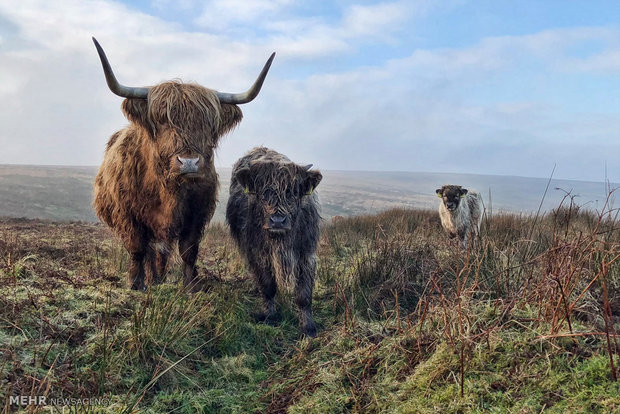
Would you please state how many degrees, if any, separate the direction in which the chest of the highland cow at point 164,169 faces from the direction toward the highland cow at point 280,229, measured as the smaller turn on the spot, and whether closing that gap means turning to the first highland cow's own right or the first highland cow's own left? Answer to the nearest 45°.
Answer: approximately 45° to the first highland cow's own left

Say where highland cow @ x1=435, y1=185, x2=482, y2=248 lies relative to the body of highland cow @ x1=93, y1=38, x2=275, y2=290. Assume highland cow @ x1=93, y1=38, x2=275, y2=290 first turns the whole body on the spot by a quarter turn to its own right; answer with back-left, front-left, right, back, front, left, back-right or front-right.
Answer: back-right

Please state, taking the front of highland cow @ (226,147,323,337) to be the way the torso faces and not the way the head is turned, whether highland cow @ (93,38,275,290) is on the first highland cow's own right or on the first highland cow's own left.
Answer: on the first highland cow's own right

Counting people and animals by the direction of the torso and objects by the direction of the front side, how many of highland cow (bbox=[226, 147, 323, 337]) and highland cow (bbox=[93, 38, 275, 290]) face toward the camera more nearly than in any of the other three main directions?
2

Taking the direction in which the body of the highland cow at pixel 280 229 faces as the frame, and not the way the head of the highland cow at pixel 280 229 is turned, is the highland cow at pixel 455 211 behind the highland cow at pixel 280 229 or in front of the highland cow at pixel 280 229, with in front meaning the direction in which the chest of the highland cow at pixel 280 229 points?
behind

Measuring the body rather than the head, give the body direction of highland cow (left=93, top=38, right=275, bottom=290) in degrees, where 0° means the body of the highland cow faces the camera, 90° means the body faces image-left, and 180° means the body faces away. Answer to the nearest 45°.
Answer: approximately 0°
